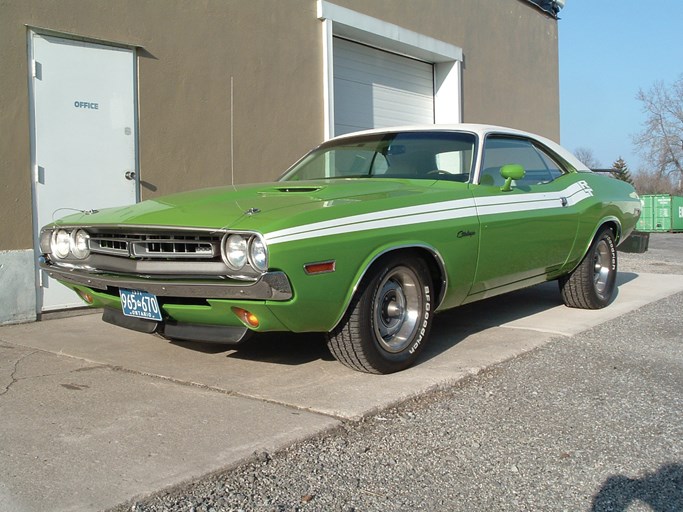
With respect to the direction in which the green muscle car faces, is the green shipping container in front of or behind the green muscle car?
behind

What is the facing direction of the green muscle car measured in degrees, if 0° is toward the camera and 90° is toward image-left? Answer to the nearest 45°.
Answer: approximately 45°
